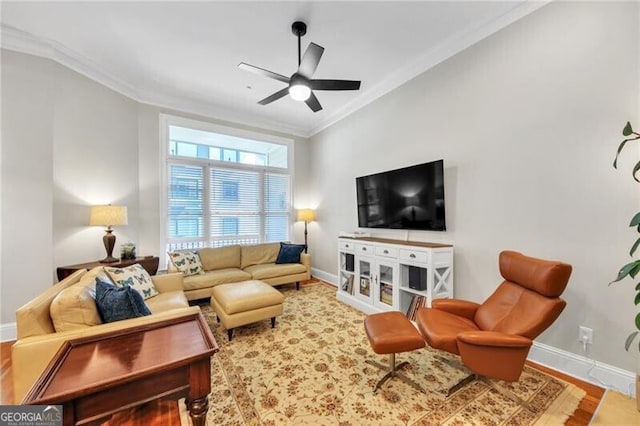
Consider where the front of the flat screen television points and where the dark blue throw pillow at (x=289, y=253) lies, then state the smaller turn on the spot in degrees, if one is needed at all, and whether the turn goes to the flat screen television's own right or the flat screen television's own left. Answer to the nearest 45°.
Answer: approximately 45° to the flat screen television's own right

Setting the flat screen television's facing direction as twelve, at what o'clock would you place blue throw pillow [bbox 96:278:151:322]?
The blue throw pillow is roughly at 12 o'clock from the flat screen television.

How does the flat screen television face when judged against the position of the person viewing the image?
facing the viewer and to the left of the viewer

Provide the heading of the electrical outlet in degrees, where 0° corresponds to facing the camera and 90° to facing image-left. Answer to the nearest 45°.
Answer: approximately 45°

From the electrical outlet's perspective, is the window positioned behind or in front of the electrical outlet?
in front

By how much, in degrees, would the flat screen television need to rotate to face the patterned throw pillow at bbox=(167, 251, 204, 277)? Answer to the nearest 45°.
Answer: approximately 45° to its right

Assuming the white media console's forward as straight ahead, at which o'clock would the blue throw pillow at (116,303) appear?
The blue throw pillow is roughly at 12 o'clock from the white media console.

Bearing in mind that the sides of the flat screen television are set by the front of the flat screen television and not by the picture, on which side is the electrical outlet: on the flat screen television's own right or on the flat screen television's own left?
on the flat screen television's own left

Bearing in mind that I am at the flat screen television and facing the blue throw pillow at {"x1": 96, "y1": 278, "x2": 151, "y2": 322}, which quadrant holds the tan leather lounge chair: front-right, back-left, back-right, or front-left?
front-left

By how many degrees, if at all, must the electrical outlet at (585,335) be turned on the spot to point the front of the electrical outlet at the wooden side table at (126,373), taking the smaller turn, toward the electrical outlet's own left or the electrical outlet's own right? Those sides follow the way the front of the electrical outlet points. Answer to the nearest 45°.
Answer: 0° — it already faces it

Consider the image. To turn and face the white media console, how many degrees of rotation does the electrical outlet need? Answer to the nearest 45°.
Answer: approximately 45° to its right

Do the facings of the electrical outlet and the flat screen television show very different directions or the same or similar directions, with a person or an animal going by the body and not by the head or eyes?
same or similar directions

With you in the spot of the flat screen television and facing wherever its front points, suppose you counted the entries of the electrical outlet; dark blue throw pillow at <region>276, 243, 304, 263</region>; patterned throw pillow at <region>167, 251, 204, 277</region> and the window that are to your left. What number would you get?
1

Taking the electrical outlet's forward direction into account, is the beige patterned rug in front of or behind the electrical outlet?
in front

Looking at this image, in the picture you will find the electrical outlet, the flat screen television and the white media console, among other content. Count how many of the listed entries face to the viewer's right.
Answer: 0
